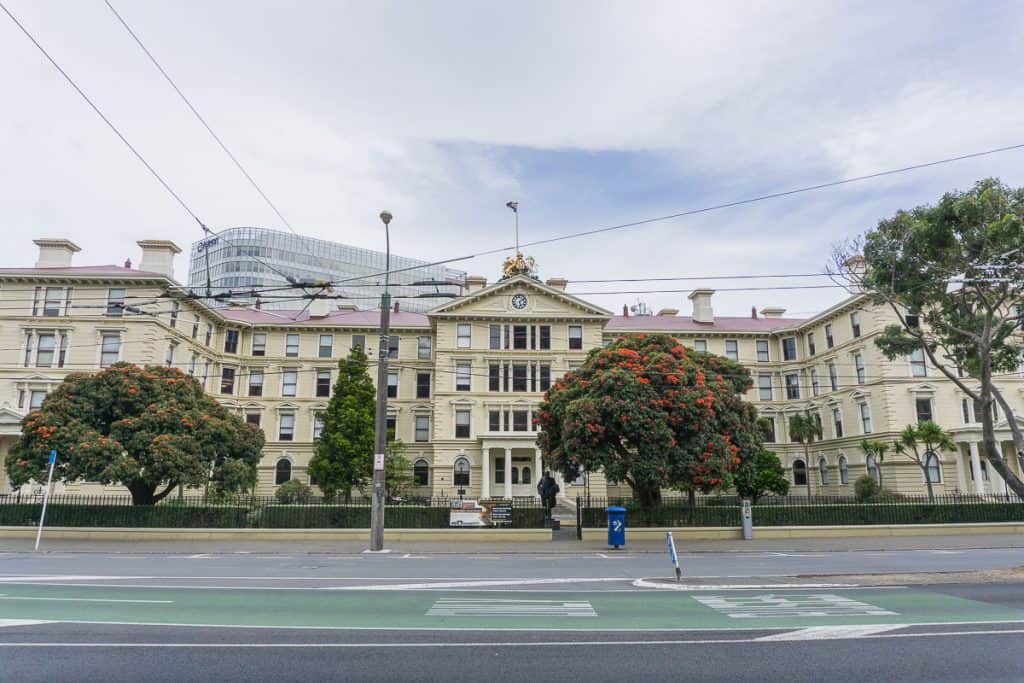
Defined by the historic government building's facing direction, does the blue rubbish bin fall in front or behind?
in front

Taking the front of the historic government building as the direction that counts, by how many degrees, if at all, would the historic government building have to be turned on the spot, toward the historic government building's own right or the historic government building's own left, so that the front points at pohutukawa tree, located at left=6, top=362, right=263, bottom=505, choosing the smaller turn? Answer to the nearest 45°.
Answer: approximately 45° to the historic government building's own right

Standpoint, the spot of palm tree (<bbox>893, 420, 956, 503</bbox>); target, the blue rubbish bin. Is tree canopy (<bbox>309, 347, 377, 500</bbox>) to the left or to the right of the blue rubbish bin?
right

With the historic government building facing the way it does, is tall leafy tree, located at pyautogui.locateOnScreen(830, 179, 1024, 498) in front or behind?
in front

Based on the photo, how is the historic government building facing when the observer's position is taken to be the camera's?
facing the viewer

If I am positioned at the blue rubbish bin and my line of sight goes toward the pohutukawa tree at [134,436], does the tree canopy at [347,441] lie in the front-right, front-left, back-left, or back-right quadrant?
front-right

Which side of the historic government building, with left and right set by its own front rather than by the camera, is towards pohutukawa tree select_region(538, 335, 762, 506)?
front
